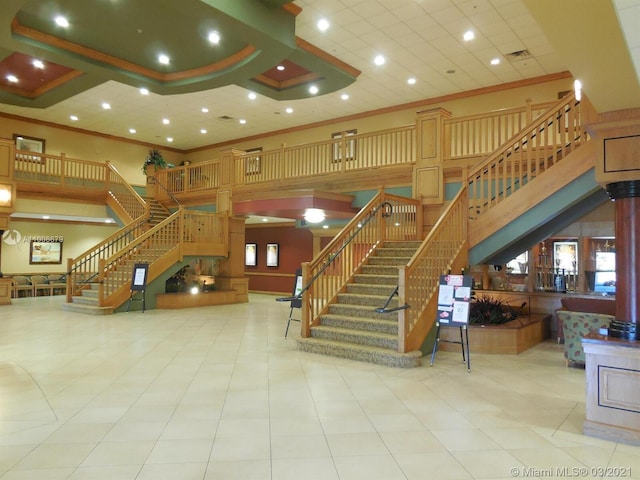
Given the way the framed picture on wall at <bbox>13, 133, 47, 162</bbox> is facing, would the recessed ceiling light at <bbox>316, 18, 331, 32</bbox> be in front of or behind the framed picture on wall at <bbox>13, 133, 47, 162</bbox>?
in front

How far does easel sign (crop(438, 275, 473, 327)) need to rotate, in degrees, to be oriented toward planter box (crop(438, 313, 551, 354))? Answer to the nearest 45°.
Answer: approximately 135° to its left

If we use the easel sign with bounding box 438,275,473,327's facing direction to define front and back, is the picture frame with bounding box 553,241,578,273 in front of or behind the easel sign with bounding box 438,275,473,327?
behind

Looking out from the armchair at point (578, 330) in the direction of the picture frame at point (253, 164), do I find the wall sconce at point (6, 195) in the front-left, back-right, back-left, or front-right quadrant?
front-left

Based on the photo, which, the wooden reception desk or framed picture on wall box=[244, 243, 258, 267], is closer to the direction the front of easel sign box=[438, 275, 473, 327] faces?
the wooden reception desk

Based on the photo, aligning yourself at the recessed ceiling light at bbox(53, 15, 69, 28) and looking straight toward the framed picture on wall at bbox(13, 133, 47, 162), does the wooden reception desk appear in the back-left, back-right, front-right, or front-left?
back-right

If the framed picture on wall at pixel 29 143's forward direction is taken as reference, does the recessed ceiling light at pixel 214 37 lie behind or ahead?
ahead

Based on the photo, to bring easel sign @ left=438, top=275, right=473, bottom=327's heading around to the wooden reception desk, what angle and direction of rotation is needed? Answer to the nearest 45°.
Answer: approximately 45° to its left

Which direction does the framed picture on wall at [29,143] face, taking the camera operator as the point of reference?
facing the viewer and to the right of the viewer

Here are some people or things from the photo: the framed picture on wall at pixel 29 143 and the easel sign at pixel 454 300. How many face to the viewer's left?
0

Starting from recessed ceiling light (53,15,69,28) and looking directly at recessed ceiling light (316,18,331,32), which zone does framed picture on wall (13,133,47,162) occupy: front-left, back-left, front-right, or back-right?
back-left

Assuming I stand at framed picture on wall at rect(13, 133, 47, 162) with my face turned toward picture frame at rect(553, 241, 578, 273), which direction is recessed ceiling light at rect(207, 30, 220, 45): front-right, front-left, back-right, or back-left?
front-right

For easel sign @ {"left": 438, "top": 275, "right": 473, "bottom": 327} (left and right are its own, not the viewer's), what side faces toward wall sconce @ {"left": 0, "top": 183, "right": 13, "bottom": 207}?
right

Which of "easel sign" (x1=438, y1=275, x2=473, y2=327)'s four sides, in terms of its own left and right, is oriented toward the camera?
front
